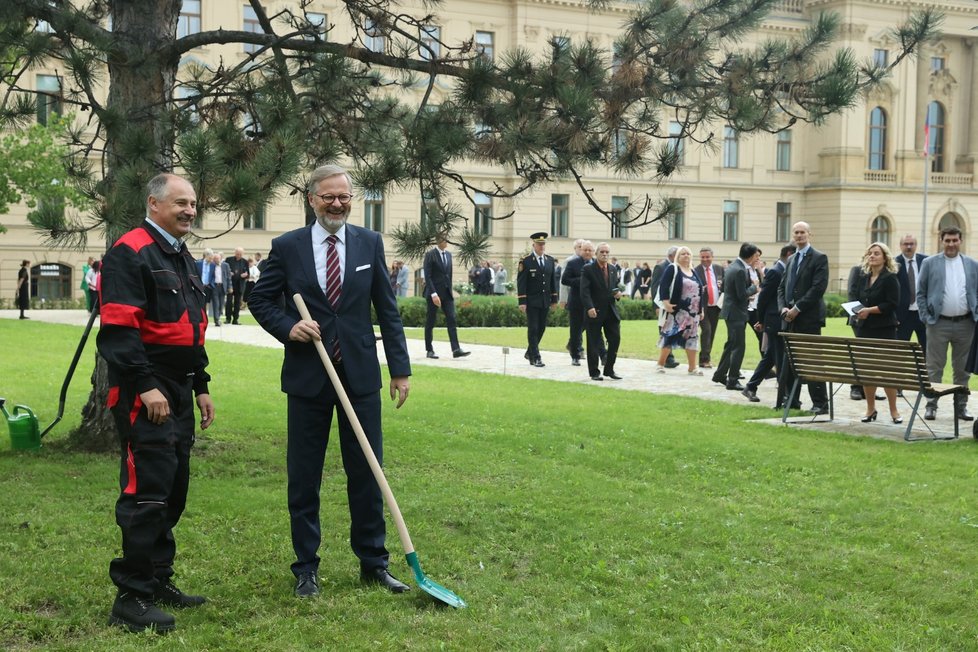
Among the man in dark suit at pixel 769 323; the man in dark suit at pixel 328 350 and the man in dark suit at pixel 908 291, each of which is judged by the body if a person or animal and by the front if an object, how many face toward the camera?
2

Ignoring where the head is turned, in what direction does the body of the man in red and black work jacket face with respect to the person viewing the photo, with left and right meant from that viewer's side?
facing the viewer and to the right of the viewer

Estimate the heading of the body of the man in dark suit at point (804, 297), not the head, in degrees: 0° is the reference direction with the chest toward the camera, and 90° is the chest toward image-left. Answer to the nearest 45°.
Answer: approximately 45°

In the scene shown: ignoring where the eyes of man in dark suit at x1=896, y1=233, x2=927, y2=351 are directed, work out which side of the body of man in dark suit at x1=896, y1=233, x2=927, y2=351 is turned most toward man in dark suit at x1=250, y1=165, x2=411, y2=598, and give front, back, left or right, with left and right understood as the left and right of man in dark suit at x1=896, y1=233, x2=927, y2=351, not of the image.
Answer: front

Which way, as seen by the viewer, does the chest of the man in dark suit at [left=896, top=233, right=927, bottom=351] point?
toward the camera

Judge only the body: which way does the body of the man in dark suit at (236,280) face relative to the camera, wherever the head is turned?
toward the camera

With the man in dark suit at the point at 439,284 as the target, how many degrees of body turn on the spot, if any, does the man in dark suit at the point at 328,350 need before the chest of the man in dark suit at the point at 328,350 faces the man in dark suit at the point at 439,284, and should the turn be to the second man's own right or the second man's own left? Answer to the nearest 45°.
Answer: approximately 180°

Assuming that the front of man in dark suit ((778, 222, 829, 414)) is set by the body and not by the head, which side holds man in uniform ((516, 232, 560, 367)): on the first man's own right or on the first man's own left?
on the first man's own right

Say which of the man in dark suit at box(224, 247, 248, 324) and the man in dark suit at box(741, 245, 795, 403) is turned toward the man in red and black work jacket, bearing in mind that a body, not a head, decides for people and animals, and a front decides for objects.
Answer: the man in dark suit at box(224, 247, 248, 324)
